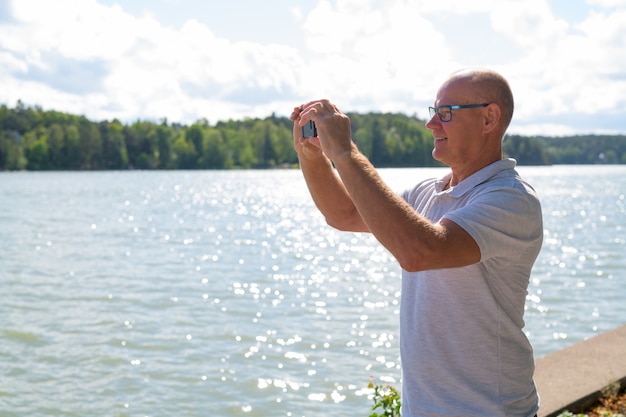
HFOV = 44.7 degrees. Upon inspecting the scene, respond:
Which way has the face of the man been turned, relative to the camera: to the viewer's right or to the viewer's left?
to the viewer's left

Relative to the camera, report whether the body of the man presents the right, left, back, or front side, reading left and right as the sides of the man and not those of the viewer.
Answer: left
